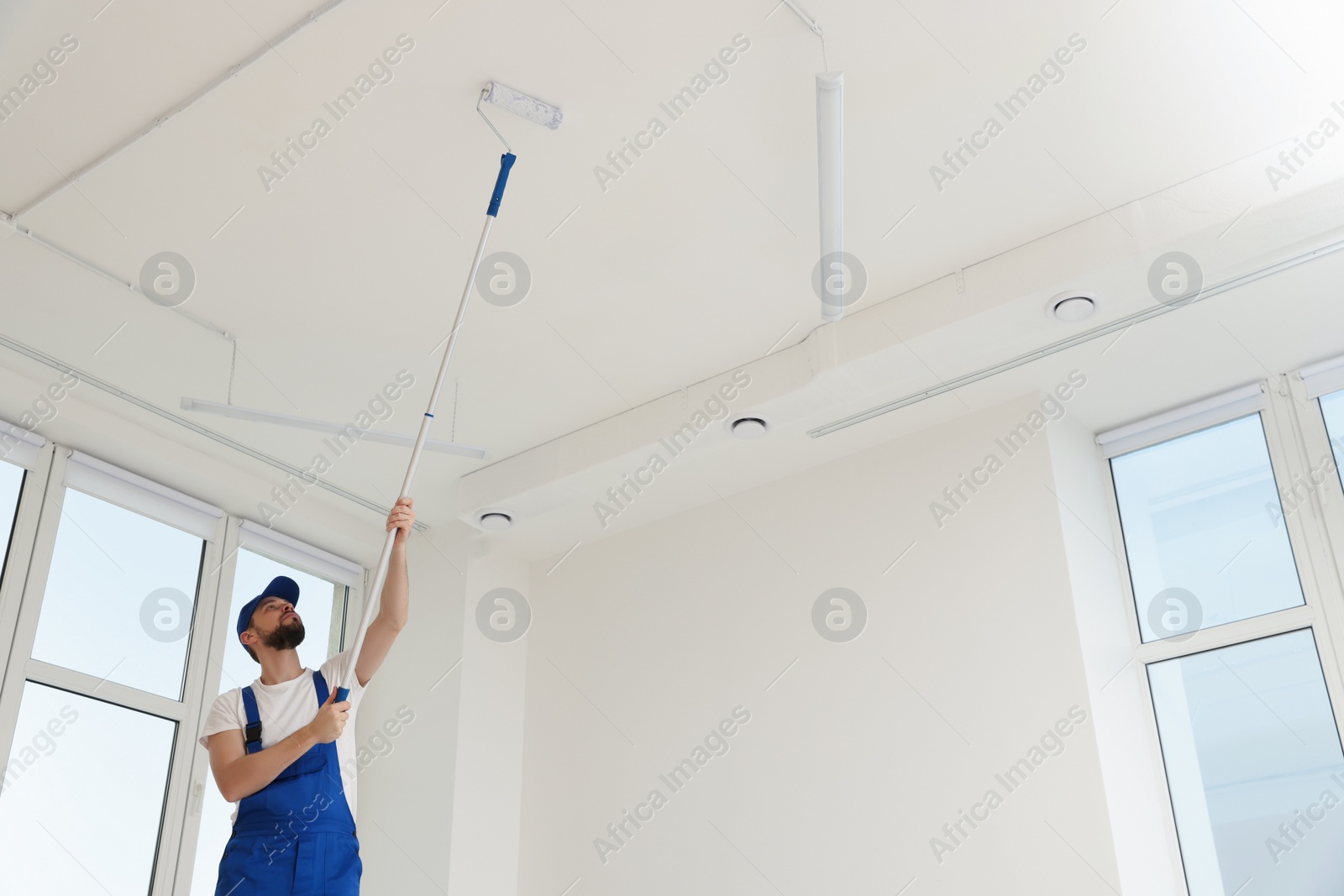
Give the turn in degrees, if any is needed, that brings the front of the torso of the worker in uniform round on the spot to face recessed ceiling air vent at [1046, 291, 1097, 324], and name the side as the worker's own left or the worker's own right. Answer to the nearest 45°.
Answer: approximately 45° to the worker's own left

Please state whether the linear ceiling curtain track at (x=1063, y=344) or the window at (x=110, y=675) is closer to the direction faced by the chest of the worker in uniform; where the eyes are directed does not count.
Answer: the linear ceiling curtain track

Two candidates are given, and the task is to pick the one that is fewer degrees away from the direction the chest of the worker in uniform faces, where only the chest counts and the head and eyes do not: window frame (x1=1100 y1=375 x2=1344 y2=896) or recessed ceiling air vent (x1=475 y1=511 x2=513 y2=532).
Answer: the window frame

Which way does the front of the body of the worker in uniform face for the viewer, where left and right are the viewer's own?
facing the viewer and to the right of the viewer

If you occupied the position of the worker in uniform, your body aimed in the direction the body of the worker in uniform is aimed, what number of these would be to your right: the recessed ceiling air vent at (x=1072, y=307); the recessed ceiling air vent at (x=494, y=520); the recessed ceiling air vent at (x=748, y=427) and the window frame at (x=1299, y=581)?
0

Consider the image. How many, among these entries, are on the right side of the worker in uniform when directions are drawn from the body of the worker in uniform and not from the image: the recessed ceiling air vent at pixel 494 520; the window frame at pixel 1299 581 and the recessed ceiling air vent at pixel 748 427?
0

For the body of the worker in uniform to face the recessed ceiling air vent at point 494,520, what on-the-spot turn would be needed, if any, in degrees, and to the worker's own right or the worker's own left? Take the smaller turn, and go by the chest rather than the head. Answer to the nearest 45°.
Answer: approximately 135° to the worker's own left

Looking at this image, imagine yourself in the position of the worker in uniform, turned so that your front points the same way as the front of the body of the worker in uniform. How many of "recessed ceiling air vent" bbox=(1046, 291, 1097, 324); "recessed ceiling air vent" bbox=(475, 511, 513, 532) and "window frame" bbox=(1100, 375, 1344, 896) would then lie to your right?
0

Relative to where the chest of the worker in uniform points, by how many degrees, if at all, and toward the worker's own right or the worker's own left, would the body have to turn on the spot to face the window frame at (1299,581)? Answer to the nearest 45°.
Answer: approximately 45° to the worker's own left

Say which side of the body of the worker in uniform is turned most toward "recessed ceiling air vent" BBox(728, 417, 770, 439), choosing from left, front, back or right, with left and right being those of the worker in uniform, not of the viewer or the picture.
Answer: left

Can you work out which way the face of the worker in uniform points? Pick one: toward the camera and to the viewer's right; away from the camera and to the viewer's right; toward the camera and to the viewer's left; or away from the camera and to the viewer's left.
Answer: toward the camera and to the viewer's right

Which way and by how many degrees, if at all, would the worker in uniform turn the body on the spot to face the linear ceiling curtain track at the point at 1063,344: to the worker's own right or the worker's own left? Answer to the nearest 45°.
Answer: approximately 45° to the worker's own left
